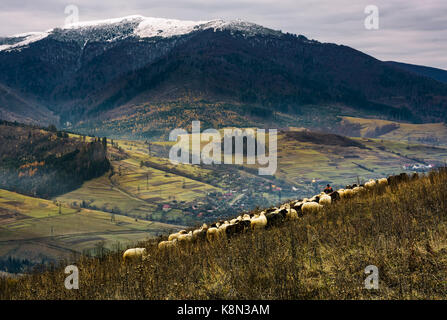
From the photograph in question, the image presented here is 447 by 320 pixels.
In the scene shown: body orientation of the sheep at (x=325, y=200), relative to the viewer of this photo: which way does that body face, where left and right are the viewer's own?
facing to the left of the viewer
